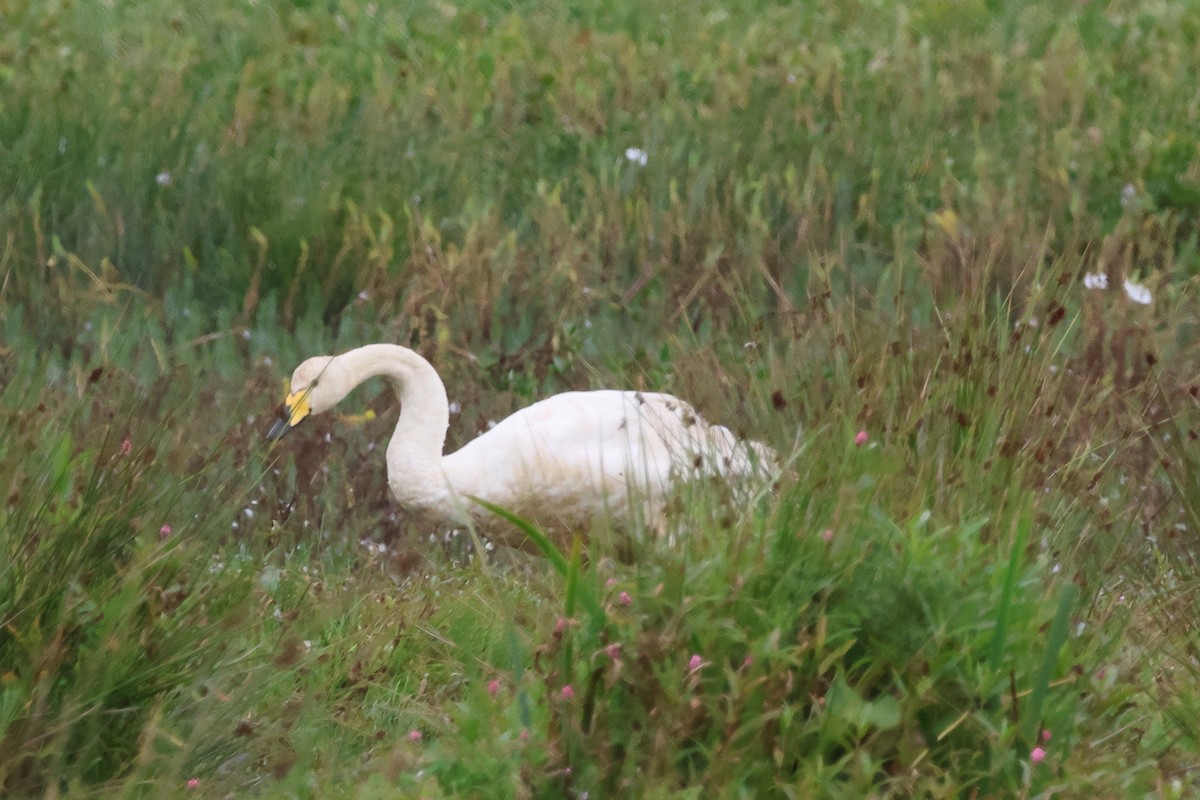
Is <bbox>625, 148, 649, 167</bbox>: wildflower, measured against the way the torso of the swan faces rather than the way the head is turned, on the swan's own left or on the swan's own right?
on the swan's own right

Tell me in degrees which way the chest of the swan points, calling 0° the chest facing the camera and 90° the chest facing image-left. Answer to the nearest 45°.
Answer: approximately 90°

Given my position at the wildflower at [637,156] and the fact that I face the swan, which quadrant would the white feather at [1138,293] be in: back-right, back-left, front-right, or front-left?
front-left

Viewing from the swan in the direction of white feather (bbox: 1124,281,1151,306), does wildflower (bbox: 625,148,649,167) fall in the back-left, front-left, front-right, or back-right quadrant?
front-left
